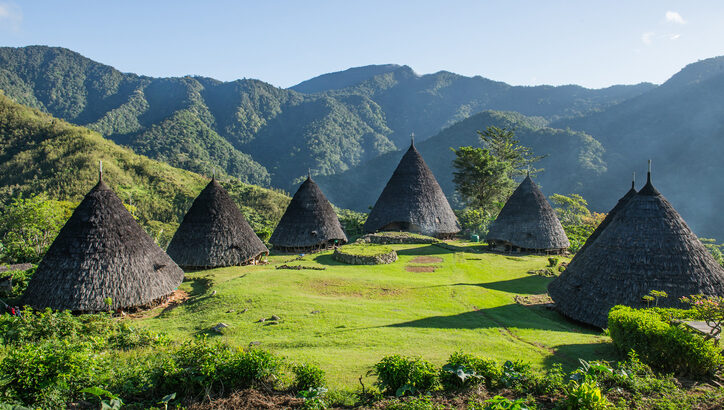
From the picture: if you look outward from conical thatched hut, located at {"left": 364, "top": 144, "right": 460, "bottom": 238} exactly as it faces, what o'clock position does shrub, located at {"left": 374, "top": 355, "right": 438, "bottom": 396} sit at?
The shrub is roughly at 12 o'clock from the conical thatched hut.

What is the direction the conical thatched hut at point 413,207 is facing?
toward the camera

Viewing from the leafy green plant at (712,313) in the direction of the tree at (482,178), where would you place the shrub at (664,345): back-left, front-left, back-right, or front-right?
back-left

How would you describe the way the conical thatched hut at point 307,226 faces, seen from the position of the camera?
facing the viewer and to the right of the viewer

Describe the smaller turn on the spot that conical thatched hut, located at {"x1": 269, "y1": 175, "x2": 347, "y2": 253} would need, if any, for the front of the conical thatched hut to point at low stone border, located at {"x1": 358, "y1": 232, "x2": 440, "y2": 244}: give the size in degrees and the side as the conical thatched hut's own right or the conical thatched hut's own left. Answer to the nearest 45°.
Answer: approximately 45° to the conical thatched hut's own left

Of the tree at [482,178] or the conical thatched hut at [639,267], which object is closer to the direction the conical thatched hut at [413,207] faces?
the conical thatched hut

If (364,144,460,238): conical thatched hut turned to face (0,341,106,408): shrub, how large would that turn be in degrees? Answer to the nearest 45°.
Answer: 0° — it already faces it

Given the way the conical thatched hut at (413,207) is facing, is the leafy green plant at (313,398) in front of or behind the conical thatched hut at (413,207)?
in front

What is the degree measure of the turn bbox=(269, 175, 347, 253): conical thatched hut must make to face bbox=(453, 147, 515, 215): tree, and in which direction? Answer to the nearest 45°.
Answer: approximately 90° to its left

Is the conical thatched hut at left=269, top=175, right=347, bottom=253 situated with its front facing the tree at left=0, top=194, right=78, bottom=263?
no
